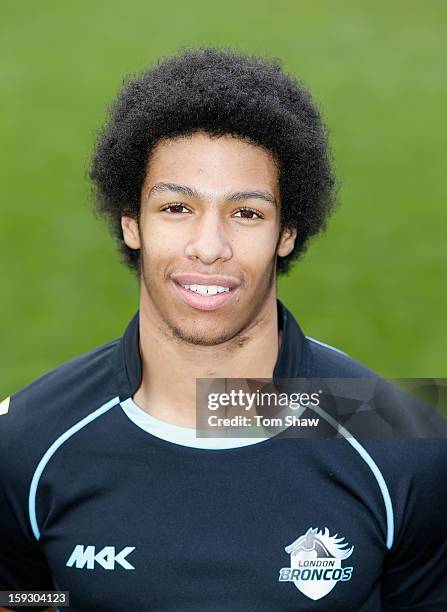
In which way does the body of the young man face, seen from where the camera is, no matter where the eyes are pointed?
toward the camera

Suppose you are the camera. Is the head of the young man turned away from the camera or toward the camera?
toward the camera
